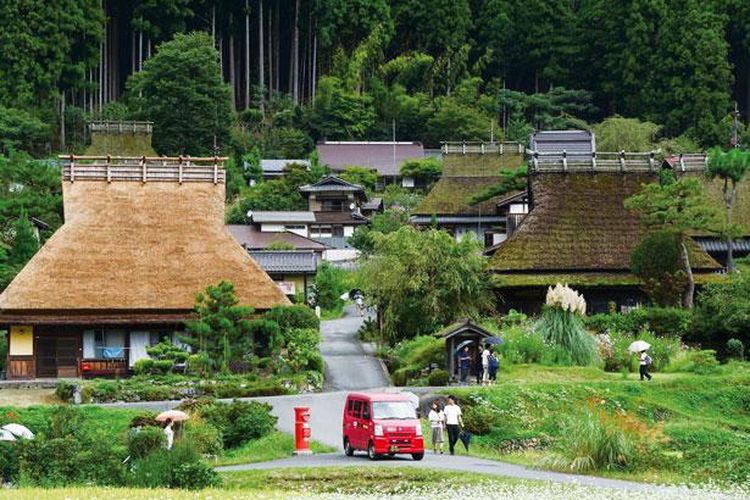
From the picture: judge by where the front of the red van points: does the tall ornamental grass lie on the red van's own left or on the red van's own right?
on the red van's own left

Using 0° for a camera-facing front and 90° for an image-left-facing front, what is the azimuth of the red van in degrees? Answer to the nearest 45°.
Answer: approximately 315°

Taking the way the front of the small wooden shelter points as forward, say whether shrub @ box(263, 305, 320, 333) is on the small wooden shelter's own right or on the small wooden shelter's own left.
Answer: on the small wooden shelter's own right

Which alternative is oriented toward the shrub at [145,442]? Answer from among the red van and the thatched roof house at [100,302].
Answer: the thatched roof house

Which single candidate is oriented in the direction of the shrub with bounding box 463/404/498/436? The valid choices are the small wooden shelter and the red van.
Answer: the small wooden shelter

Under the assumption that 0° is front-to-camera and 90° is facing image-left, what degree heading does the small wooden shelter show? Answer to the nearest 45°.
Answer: approximately 0°

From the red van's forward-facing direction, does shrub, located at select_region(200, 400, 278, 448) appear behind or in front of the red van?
behind

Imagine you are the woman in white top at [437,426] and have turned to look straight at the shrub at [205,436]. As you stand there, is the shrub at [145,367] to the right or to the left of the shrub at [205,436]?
right

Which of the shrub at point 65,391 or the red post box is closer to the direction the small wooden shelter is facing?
the red post box

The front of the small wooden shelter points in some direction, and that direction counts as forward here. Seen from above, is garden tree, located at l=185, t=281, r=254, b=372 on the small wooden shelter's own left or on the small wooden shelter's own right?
on the small wooden shelter's own right

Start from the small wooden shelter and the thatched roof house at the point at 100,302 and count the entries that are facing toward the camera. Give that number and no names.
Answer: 2

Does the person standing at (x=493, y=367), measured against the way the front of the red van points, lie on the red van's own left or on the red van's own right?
on the red van's own left

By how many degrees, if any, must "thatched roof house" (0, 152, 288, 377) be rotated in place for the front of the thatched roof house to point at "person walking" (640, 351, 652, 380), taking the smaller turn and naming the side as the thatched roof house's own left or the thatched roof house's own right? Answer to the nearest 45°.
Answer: approximately 45° to the thatched roof house's own left
